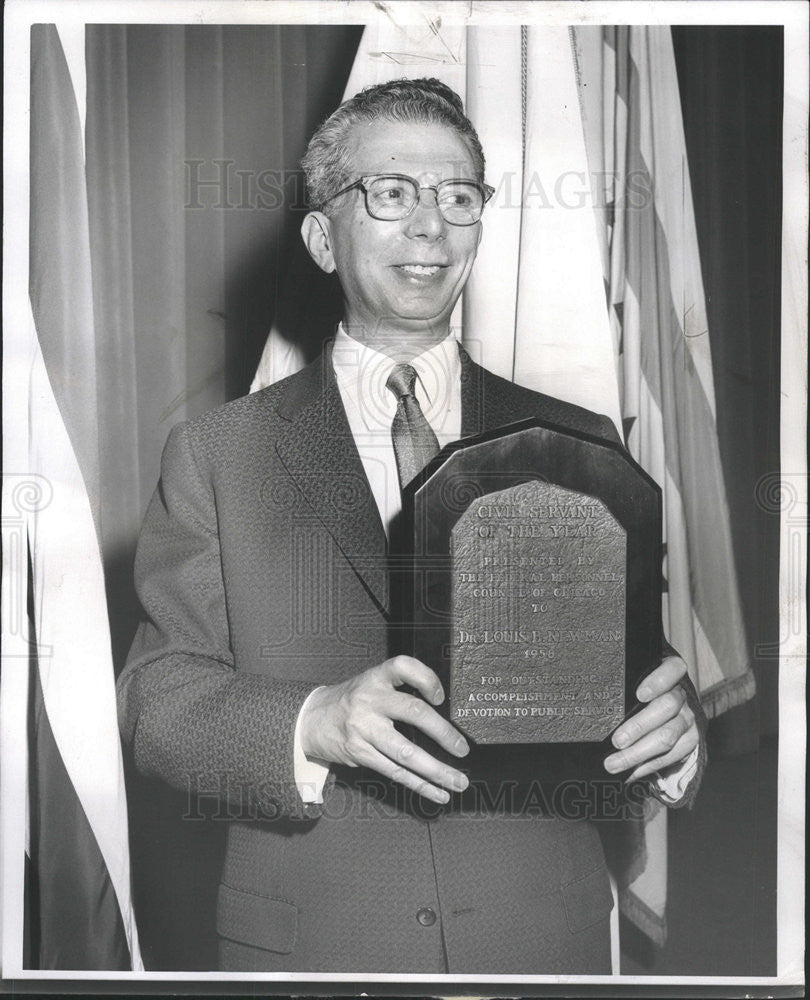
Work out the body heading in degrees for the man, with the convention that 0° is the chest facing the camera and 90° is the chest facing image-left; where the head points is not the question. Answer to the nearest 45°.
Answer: approximately 0°
